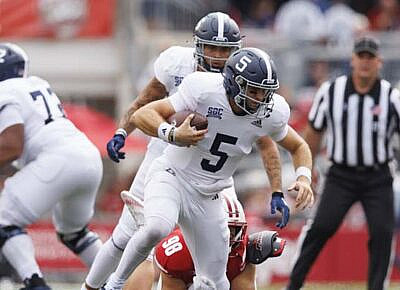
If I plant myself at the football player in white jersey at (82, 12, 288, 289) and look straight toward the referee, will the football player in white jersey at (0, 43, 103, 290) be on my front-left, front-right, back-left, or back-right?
back-left

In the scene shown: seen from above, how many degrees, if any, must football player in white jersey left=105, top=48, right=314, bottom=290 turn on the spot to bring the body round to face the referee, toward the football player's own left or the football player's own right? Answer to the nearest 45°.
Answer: approximately 90° to the football player's own left

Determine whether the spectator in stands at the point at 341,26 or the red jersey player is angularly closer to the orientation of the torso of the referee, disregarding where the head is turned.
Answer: the red jersey player

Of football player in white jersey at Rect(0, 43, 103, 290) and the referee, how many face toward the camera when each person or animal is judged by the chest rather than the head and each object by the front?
1

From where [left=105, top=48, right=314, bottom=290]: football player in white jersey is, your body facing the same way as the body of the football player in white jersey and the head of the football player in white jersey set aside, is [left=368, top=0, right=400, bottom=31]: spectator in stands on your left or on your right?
on your left

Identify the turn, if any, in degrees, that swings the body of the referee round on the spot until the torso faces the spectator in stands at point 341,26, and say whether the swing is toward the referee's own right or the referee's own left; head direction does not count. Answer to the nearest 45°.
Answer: approximately 180°

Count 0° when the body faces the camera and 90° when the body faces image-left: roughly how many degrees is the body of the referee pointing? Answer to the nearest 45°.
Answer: approximately 0°

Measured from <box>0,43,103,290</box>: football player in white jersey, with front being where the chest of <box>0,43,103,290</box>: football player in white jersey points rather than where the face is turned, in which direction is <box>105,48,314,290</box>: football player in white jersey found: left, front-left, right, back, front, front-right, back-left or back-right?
back
